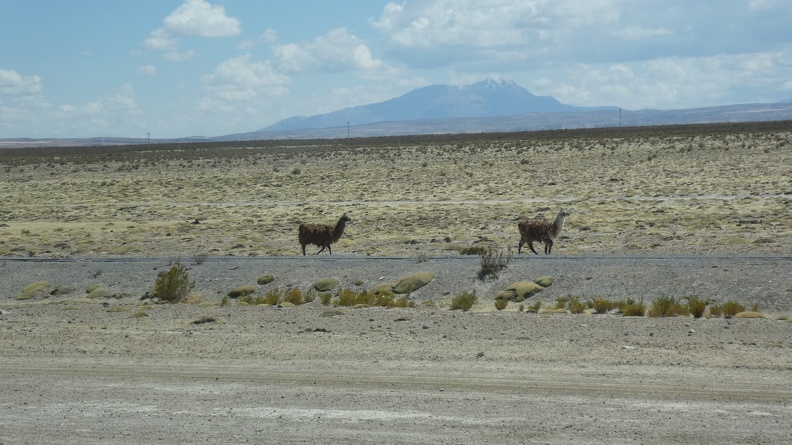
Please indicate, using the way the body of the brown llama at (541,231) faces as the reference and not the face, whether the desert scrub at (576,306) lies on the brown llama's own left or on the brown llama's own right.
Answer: on the brown llama's own right

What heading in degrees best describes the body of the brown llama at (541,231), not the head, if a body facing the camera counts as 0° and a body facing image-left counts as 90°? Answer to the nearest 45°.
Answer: approximately 270°

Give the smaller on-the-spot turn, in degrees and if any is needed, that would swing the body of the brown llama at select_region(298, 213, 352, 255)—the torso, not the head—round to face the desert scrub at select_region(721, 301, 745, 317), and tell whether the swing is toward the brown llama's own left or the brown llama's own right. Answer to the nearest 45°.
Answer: approximately 45° to the brown llama's own right

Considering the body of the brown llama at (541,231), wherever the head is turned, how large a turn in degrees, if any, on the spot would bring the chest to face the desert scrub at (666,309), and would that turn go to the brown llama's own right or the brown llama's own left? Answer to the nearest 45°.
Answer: approximately 90° to the brown llama's own right

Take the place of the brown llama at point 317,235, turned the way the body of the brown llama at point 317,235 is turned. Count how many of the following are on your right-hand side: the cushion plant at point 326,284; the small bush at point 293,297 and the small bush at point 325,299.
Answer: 3

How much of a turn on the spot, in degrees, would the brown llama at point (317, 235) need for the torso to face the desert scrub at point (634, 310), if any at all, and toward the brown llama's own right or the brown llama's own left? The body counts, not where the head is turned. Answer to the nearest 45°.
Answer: approximately 45° to the brown llama's own right

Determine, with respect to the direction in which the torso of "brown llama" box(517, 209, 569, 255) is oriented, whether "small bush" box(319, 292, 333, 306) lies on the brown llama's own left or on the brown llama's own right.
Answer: on the brown llama's own right

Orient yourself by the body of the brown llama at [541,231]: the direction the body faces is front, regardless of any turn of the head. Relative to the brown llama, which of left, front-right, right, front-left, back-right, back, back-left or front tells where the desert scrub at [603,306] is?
right

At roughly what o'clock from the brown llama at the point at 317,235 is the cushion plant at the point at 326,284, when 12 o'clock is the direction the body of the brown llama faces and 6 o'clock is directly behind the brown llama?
The cushion plant is roughly at 3 o'clock from the brown llama.

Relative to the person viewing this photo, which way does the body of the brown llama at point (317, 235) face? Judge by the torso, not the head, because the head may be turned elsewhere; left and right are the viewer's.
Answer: facing to the right of the viewer
